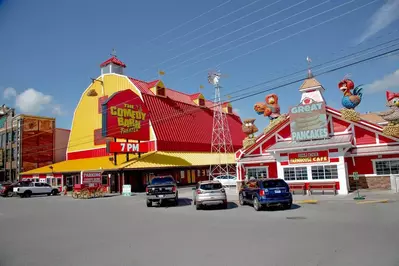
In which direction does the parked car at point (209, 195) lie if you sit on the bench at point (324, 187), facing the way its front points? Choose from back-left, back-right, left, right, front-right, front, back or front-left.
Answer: front-right

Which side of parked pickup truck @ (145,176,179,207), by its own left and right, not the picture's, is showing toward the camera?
back

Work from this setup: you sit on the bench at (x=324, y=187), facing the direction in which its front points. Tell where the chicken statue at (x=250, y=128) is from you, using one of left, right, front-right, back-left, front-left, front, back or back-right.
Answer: back-right

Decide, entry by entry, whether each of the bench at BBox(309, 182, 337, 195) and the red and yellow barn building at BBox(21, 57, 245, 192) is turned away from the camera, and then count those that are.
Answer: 0

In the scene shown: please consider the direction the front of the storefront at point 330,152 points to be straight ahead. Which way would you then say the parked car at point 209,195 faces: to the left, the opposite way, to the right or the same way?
the opposite way

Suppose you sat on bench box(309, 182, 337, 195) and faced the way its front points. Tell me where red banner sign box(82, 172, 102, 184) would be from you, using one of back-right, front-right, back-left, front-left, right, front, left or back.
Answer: right

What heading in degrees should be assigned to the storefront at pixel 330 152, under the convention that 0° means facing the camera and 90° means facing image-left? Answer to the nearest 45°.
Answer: approximately 0°

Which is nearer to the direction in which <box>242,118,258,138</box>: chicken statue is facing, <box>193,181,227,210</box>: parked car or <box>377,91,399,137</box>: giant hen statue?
the parked car

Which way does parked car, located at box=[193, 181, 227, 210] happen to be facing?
away from the camera

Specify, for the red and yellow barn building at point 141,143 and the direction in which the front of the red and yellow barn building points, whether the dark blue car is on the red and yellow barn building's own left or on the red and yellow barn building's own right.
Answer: on the red and yellow barn building's own left

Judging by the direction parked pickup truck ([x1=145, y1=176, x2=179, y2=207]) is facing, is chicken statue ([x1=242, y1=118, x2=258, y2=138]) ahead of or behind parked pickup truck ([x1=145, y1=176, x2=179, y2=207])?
ahead

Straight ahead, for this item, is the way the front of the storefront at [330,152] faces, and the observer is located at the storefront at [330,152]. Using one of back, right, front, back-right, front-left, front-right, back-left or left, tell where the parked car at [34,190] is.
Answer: right

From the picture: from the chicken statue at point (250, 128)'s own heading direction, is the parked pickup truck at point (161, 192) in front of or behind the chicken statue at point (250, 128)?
in front

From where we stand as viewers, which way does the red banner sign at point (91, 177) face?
facing the viewer

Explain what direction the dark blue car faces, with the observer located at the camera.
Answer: facing away from the viewer and to the left of the viewer

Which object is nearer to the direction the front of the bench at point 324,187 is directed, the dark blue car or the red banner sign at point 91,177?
the dark blue car

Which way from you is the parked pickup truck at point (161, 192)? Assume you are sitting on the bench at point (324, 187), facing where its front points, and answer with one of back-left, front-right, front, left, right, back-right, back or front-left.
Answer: front-right
